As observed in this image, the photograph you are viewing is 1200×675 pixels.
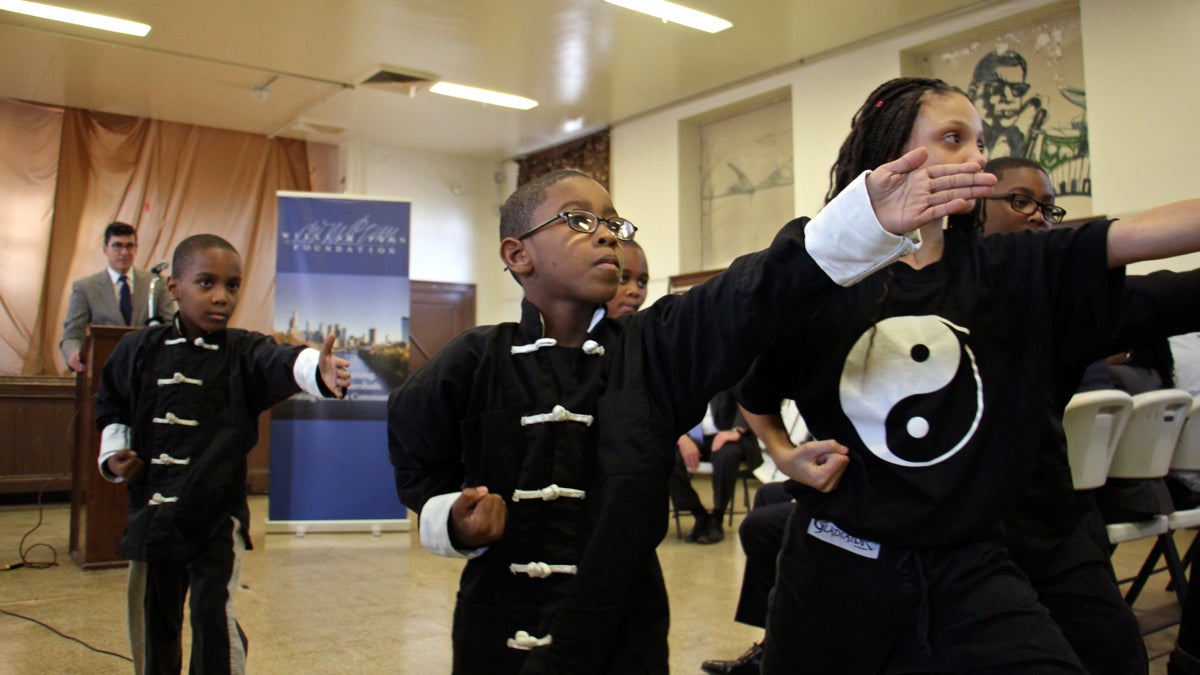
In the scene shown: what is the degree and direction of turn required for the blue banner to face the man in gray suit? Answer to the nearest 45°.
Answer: approximately 90° to its right

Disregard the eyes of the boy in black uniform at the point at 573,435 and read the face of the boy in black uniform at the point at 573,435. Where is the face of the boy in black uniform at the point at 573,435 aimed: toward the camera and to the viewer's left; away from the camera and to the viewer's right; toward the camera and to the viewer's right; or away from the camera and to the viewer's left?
toward the camera and to the viewer's right

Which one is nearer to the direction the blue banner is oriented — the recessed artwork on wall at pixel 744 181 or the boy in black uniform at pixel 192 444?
the boy in black uniform

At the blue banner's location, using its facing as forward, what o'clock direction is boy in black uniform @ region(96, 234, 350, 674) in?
The boy in black uniform is roughly at 12 o'clock from the blue banner.

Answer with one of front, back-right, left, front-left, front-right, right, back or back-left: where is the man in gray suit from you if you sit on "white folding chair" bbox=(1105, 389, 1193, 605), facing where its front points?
front-right

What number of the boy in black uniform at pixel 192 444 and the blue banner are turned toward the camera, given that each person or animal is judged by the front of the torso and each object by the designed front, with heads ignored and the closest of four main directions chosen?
2

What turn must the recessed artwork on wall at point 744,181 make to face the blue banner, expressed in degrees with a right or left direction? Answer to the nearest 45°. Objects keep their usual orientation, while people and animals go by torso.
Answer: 0° — it already faces it
